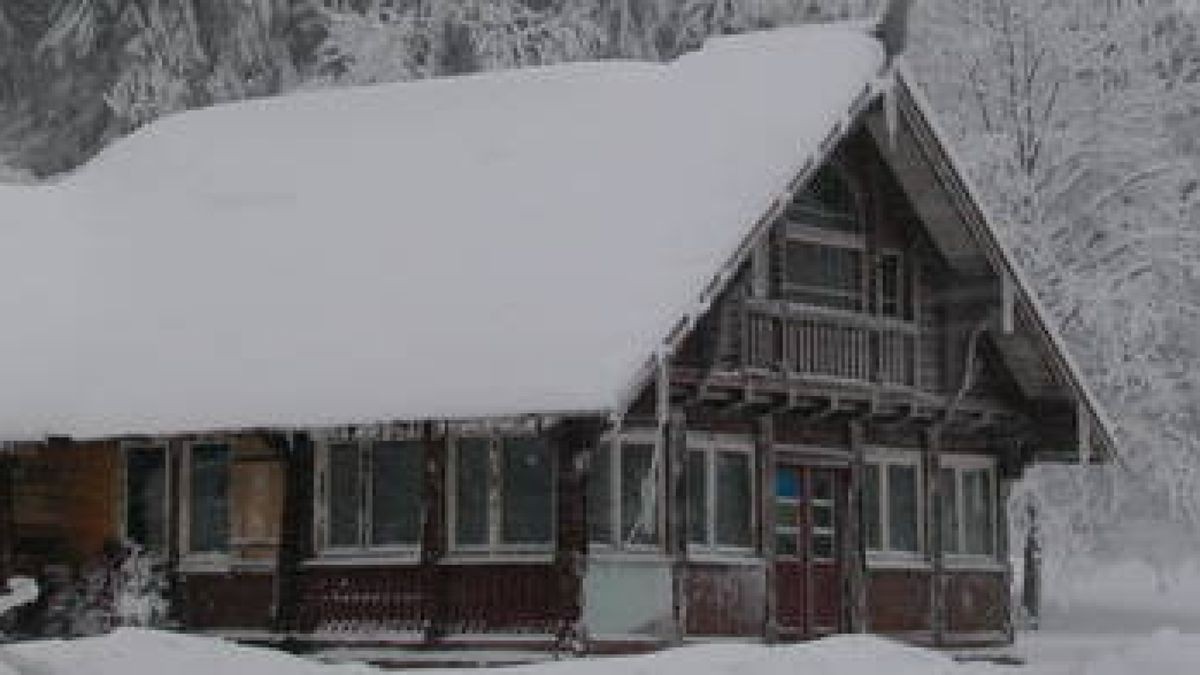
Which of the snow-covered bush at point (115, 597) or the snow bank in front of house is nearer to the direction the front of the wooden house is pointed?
the snow bank in front of house

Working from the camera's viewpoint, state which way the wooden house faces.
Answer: facing the viewer and to the right of the viewer

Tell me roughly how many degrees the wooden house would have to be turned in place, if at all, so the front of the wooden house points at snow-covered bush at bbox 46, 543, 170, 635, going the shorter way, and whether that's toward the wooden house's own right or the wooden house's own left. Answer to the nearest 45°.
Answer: approximately 135° to the wooden house's own right
